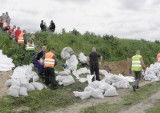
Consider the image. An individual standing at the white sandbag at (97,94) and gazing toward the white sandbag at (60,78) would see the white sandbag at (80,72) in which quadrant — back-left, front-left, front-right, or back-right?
front-right

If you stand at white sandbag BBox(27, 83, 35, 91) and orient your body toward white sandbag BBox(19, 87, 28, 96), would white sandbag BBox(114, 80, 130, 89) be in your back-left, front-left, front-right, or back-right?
back-left

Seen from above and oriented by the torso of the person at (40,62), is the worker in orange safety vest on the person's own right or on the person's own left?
on the person's own right

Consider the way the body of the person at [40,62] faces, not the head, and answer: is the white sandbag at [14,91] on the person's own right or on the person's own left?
on the person's own right

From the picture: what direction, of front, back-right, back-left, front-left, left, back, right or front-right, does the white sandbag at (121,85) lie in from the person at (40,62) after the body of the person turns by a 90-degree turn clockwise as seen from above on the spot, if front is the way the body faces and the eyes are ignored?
left
